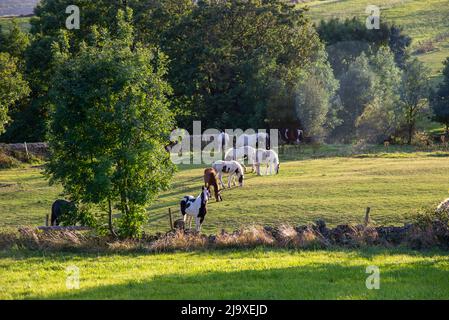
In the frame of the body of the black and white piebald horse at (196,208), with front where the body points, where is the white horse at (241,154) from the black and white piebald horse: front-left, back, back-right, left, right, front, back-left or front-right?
back-left

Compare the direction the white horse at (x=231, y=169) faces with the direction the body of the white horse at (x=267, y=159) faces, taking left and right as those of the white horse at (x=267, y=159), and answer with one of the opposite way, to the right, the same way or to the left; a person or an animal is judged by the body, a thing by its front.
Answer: the same way

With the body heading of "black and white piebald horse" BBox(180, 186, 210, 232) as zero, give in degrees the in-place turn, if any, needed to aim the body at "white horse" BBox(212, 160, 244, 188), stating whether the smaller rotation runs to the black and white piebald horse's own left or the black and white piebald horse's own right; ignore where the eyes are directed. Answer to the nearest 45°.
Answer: approximately 135° to the black and white piebald horse's own left
